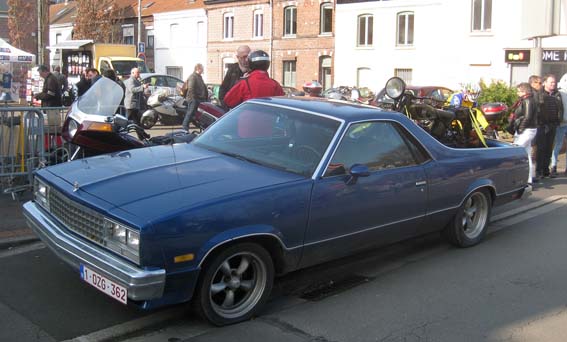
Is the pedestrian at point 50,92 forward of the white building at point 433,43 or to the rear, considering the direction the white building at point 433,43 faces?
forward

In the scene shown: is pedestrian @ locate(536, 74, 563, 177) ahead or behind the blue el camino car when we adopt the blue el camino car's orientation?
behind

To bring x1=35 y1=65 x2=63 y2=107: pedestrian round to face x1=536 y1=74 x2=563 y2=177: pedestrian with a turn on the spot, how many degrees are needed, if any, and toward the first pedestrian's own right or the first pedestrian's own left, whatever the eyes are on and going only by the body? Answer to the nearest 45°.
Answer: approximately 135° to the first pedestrian's own left

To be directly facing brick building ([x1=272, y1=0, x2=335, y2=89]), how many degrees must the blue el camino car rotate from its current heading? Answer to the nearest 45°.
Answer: approximately 135° to its right

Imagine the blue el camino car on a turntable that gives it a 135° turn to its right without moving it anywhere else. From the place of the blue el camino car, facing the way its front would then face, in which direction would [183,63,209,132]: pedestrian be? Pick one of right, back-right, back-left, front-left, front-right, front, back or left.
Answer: front

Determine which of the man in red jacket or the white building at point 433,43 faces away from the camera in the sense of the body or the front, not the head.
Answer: the man in red jacket

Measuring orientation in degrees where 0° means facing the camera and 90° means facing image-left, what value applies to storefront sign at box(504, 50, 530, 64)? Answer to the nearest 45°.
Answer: approximately 0°

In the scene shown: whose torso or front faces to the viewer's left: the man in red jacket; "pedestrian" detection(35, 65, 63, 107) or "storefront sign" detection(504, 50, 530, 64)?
the pedestrian

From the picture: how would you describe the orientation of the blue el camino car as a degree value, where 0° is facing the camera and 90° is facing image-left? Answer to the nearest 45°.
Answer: approximately 45°

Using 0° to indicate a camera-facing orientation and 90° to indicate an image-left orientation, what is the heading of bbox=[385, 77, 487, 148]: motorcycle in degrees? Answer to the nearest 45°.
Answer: approximately 45°

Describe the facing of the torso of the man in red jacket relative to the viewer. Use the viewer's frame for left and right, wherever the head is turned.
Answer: facing away from the viewer

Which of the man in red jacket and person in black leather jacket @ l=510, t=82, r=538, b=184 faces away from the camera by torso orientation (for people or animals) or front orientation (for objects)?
the man in red jacket
